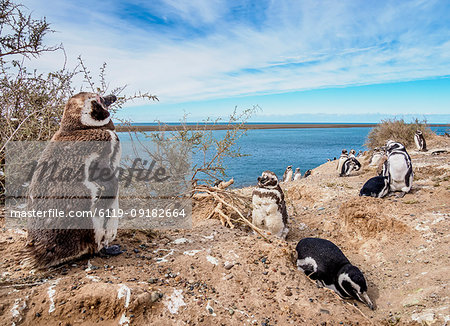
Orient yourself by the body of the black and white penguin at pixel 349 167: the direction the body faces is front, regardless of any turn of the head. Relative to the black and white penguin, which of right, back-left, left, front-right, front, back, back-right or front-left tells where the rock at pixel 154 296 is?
right

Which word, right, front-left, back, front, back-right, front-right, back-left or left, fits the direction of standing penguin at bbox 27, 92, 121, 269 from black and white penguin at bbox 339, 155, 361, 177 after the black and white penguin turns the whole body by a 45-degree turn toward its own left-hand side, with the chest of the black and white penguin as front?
back-right
